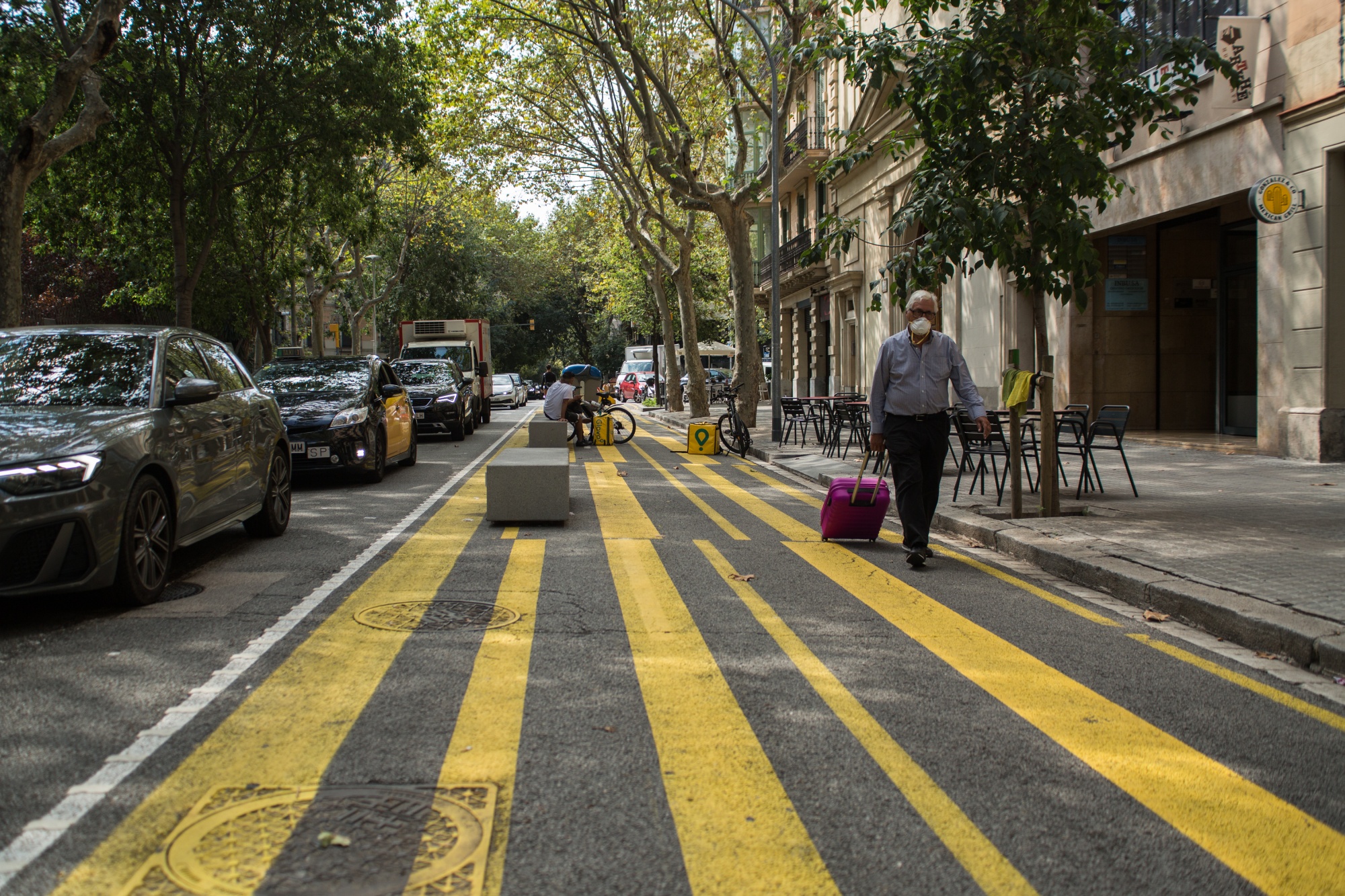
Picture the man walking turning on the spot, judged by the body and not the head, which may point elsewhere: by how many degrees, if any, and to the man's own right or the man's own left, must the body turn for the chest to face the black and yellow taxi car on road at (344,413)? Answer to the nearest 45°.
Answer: approximately 135° to the man's own right

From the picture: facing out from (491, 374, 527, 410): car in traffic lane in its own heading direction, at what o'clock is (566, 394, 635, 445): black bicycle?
The black bicycle is roughly at 12 o'clock from the car in traffic lane.

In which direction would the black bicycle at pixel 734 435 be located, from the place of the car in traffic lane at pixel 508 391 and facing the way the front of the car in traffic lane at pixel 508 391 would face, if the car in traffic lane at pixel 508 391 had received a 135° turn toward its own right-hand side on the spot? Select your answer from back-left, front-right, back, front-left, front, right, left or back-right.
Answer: back-left

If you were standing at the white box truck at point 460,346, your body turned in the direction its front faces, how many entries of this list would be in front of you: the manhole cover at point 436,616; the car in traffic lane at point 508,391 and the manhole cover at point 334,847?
2

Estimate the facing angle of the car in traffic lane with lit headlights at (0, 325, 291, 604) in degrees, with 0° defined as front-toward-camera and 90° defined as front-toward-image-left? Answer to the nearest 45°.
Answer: approximately 45°

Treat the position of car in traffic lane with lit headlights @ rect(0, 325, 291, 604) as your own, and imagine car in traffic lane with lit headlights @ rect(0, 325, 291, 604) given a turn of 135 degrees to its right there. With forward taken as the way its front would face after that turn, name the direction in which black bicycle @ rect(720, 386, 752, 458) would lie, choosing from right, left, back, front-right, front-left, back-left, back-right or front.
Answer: front-right

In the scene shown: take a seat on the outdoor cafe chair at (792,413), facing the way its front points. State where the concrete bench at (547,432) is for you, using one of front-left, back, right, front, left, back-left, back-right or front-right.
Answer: back

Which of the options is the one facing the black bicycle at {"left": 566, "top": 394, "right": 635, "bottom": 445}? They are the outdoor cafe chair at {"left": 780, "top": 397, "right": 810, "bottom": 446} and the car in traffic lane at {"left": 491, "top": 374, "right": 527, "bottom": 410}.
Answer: the car in traffic lane

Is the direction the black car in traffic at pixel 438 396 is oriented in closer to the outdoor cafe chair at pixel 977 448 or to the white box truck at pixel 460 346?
the outdoor cafe chair

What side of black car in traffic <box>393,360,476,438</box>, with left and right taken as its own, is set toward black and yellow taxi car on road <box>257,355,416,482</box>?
front
